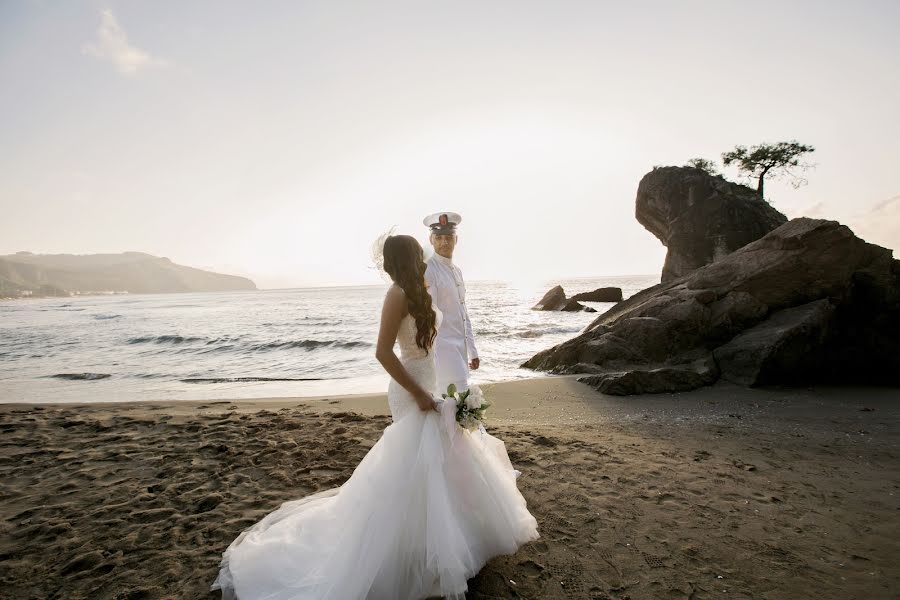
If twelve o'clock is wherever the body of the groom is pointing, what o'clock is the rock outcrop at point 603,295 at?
The rock outcrop is roughly at 8 o'clock from the groom.

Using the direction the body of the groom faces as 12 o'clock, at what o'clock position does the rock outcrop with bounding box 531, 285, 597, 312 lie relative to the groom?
The rock outcrop is roughly at 8 o'clock from the groom.

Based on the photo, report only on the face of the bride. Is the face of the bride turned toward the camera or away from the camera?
away from the camera

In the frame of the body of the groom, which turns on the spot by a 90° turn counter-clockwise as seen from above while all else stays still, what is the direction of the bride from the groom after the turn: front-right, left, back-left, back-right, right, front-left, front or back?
back-right

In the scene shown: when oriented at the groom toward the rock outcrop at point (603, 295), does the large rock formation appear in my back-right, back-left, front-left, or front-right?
front-right

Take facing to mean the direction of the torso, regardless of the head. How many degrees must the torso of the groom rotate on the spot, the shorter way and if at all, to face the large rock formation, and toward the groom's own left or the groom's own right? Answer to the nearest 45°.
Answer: approximately 90° to the groom's own left

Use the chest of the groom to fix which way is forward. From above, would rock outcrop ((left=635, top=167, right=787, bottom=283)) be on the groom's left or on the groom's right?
on the groom's left

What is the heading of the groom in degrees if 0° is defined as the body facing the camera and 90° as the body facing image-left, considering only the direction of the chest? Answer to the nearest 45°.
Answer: approximately 315°
